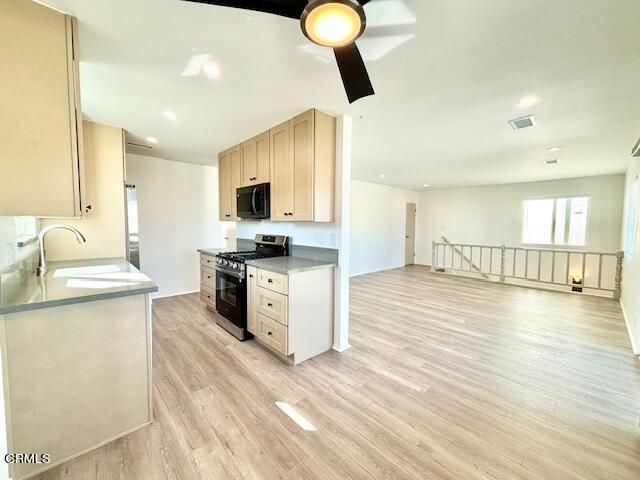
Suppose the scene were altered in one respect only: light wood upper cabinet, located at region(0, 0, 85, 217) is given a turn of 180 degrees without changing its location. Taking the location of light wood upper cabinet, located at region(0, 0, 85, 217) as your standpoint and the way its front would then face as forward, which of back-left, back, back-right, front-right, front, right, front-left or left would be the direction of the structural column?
back

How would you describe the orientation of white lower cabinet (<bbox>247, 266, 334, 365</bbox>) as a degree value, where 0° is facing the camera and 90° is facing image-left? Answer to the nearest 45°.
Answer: approximately 45°

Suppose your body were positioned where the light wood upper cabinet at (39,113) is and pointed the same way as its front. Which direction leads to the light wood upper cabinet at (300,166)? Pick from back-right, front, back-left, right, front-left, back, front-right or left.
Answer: front

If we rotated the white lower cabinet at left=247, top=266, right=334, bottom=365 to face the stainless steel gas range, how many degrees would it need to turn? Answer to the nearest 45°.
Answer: approximately 90° to its right

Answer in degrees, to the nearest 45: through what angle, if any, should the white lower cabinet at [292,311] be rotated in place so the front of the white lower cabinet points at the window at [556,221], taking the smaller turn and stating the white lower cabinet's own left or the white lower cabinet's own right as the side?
approximately 180°

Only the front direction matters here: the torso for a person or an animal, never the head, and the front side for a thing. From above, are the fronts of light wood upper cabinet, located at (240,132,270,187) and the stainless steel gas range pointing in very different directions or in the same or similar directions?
same or similar directions

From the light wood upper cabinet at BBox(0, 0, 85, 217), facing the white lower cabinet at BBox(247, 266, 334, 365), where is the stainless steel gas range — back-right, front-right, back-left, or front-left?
front-left

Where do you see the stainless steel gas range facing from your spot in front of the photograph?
facing the viewer and to the left of the viewer

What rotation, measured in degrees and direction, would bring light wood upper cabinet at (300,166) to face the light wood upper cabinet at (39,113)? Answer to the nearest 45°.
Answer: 0° — it already faces it

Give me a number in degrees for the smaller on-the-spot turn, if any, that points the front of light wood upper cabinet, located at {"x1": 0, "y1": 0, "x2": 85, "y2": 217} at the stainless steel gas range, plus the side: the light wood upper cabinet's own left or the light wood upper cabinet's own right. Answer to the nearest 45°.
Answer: approximately 45° to the light wood upper cabinet's own left

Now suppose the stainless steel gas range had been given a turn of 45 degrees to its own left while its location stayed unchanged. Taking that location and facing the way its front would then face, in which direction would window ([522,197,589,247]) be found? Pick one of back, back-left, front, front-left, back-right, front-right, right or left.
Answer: left

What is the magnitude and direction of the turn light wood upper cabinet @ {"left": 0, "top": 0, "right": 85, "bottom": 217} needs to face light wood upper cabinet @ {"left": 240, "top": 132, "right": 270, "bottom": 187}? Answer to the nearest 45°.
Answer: approximately 45° to its left

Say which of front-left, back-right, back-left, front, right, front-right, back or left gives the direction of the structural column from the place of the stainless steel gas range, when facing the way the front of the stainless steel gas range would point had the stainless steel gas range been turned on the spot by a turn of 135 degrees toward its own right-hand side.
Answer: back-right

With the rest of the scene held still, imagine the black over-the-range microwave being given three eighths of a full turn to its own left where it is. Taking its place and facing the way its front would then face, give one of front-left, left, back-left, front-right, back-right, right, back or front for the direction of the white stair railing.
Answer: front

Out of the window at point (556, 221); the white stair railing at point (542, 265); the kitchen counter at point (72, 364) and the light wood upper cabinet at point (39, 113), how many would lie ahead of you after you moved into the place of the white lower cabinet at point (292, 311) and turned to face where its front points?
2

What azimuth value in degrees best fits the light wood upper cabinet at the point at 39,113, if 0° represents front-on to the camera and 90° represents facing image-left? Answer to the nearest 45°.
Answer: approximately 270°
